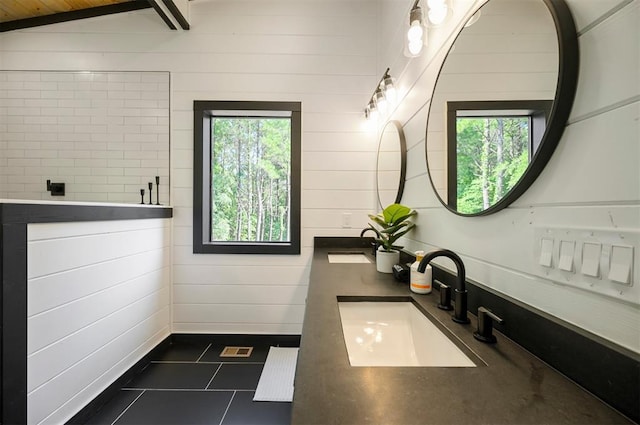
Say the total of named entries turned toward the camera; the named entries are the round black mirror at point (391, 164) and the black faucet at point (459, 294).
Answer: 0

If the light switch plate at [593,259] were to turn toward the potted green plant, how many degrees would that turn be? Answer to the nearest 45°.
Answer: approximately 90° to its right

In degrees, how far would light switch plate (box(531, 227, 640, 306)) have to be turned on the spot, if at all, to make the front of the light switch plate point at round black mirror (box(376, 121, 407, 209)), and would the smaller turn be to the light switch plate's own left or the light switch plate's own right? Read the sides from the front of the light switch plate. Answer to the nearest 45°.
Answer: approximately 90° to the light switch plate's own right

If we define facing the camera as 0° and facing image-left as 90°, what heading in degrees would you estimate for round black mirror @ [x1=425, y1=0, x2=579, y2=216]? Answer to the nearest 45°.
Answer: approximately 45°

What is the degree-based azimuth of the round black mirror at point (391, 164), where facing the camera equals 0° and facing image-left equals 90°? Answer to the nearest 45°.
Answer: approximately 90°

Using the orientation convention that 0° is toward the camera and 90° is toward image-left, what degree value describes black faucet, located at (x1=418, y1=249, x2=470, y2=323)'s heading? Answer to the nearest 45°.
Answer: approximately 90°

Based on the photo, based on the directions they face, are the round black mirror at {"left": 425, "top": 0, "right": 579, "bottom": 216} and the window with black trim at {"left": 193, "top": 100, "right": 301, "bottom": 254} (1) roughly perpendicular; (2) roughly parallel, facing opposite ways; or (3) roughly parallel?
roughly perpendicular

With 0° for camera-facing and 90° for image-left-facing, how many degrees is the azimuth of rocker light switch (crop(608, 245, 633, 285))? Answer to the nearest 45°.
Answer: approximately 45°

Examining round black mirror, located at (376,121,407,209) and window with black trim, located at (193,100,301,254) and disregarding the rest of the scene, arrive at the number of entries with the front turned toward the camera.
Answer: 1

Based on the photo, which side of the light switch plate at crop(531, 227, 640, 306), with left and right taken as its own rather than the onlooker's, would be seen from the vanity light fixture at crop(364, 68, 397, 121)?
right

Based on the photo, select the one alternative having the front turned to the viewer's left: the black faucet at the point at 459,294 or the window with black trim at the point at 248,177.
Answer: the black faucet

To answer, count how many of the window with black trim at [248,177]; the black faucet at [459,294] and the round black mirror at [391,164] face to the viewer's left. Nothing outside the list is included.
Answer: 2

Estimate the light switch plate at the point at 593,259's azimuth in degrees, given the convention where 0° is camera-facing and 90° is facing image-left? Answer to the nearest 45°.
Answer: approximately 45°

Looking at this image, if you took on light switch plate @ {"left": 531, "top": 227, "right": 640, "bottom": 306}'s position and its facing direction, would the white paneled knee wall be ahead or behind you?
ahead
